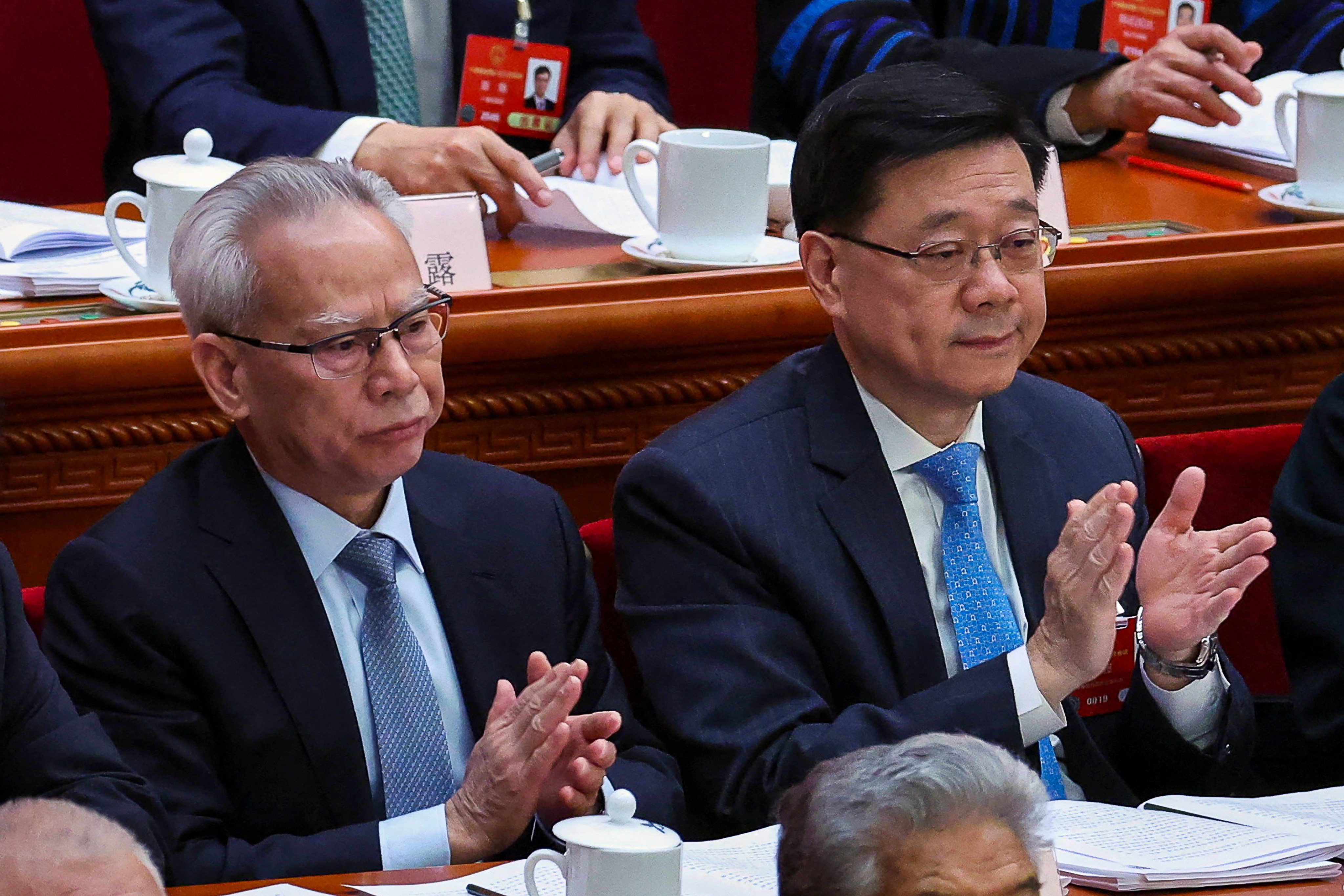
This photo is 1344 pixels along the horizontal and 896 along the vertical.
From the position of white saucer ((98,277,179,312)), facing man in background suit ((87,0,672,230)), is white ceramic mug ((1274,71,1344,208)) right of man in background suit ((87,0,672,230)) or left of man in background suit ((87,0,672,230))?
right

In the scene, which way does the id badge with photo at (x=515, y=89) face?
toward the camera

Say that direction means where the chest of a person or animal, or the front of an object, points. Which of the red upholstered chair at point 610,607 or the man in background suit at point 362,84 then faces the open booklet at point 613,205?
the man in background suit

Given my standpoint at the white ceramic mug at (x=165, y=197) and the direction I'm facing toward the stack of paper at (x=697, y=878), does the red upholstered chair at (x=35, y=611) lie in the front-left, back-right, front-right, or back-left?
front-right

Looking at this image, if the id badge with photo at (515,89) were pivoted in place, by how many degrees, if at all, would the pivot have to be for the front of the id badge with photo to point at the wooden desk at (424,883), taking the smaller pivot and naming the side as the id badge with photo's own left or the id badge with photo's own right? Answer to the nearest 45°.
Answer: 0° — it already faces it

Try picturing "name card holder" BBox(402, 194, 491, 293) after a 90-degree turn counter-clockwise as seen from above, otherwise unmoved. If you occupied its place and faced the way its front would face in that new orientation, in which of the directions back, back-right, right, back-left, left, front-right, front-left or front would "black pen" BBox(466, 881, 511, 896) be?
right

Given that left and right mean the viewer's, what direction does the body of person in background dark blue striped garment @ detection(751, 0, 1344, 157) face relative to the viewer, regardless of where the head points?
facing the viewer and to the right of the viewer

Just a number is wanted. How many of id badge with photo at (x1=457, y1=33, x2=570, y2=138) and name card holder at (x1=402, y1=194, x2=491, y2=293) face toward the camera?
2

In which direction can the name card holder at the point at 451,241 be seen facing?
toward the camera

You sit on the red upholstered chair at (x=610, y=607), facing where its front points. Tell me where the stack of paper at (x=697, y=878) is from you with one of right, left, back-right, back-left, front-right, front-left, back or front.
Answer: front-right

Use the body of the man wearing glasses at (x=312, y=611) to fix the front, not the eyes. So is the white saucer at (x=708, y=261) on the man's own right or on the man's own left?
on the man's own left
